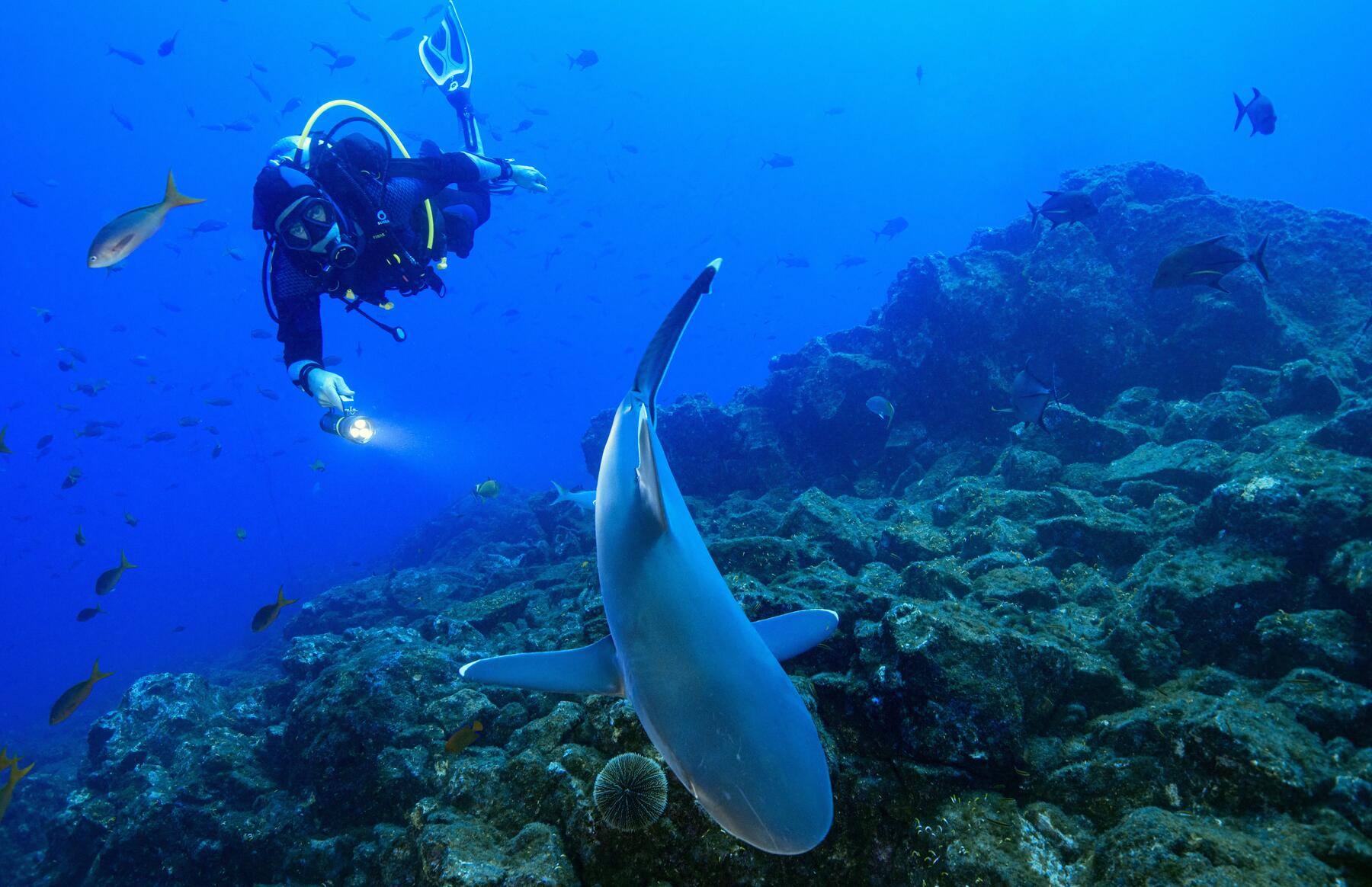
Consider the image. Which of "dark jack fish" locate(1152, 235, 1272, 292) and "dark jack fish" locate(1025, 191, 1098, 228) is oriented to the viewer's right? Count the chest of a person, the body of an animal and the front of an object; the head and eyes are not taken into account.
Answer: "dark jack fish" locate(1025, 191, 1098, 228)

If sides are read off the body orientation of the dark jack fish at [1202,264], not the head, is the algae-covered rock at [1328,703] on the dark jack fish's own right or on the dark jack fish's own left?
on the dark jack fish's own left

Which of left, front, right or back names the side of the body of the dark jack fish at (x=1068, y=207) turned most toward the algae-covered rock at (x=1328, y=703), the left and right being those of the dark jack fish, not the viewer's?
right

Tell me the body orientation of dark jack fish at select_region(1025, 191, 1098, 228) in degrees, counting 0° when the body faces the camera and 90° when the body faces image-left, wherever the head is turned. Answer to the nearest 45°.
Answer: approximately 270°

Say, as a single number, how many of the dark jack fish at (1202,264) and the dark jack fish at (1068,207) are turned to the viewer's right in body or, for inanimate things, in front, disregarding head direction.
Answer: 1

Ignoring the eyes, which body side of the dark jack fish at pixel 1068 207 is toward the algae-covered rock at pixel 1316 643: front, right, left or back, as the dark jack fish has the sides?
right

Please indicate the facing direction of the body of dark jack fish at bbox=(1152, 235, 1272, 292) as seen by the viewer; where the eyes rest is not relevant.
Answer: to the viewer's left

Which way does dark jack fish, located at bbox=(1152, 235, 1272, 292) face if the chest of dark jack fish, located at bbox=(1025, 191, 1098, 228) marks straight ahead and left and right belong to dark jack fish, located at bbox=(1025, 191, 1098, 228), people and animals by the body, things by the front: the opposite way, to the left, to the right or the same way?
the opposite way
